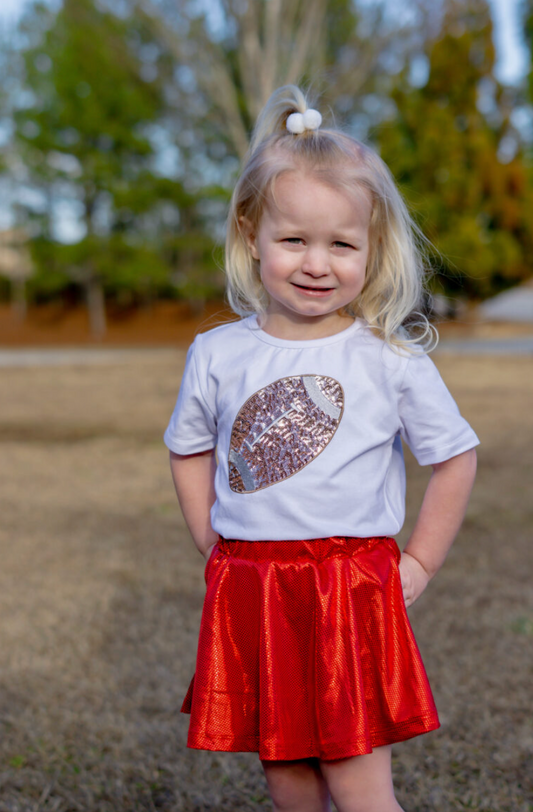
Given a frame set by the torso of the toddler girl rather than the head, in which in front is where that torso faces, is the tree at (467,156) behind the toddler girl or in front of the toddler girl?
behind

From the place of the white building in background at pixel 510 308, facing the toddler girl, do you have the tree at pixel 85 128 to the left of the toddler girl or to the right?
right

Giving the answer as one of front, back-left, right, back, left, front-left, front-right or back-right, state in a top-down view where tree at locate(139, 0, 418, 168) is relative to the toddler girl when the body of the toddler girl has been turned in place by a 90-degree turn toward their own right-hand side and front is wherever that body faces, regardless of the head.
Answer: right

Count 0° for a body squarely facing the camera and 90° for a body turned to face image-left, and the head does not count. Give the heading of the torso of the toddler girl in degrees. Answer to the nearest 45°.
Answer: approximately 0°

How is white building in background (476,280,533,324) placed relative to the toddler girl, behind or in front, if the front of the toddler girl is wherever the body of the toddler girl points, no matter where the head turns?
behind

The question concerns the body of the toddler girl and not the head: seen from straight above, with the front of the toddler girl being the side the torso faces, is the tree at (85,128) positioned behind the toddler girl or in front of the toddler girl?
behind
